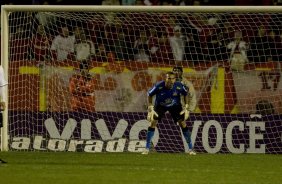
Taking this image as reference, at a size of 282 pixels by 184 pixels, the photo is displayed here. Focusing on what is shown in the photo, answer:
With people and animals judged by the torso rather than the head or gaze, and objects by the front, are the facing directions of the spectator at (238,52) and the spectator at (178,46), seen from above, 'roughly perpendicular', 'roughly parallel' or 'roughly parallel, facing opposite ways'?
roughly parallel

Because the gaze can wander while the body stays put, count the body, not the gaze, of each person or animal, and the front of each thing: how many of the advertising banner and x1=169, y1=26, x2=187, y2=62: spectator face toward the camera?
2

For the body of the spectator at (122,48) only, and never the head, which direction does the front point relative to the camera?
toward the camera

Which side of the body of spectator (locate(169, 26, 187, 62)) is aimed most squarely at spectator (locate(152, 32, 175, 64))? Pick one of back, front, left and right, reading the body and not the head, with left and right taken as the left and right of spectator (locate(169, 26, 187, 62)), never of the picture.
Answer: right

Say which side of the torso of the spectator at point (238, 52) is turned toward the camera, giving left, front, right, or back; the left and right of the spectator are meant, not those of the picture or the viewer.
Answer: front

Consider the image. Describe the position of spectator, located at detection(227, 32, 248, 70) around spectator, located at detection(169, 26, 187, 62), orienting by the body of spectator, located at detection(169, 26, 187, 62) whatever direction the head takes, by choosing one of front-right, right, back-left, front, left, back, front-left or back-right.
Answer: left

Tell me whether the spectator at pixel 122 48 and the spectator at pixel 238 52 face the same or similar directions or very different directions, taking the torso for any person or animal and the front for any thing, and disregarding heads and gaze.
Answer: same or similar directions

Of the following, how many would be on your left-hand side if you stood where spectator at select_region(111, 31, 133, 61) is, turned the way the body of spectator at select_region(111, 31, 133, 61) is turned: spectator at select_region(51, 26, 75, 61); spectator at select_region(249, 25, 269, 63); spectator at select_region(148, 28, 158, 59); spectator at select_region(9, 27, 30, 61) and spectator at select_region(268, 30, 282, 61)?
3

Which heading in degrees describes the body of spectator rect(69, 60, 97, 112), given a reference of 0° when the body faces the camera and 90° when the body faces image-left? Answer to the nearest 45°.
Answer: approximately 0°

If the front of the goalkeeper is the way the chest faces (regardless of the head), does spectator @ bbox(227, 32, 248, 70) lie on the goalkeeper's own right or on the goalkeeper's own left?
on the goalkeeper's own left

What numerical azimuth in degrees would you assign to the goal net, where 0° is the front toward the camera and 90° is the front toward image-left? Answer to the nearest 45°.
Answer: approximately 0°
